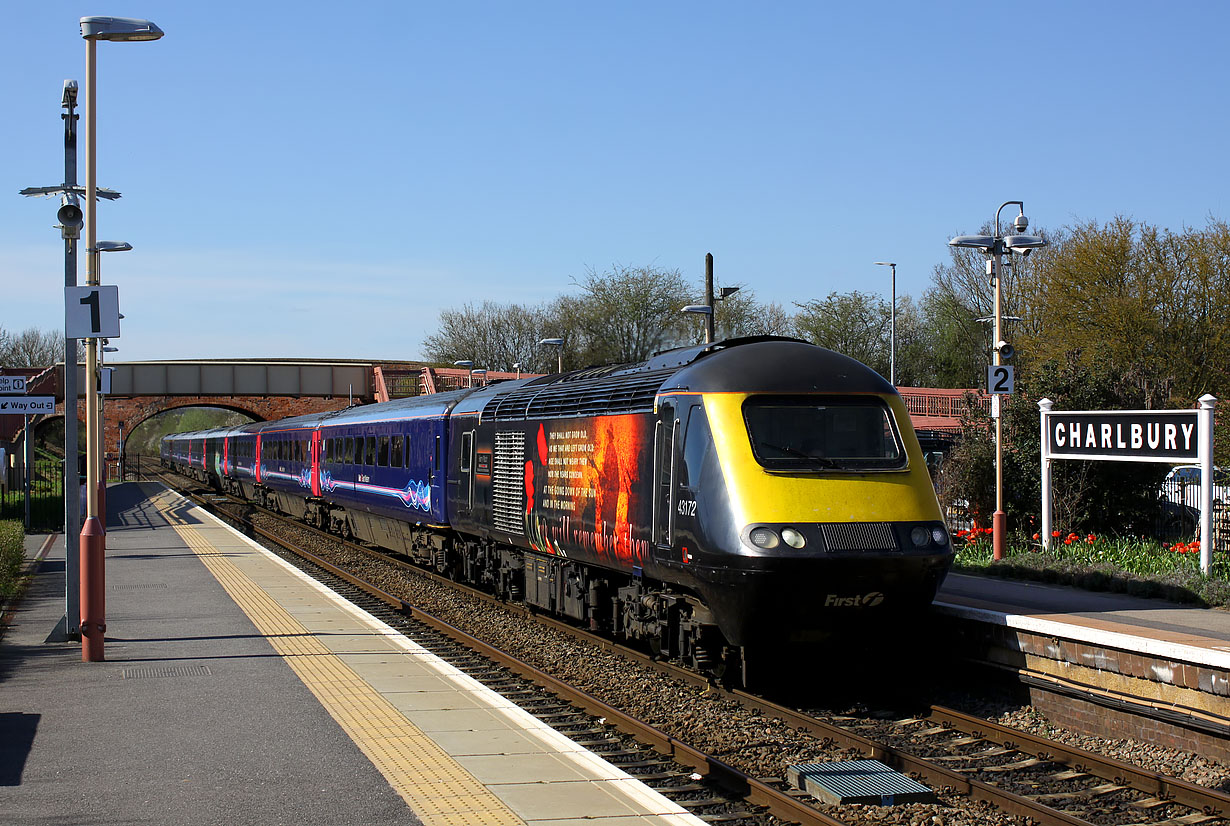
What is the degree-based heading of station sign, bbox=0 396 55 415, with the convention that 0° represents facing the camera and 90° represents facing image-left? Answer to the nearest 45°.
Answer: approximately 0°

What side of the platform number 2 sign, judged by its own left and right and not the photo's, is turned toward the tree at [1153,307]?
back

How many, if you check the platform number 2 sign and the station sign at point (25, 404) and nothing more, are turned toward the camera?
2

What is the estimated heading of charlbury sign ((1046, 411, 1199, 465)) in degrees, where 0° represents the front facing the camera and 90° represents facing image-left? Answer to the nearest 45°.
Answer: approximately 45°

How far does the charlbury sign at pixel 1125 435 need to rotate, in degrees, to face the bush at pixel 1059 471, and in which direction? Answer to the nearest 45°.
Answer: approximately 135° to its right
